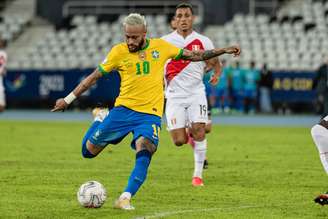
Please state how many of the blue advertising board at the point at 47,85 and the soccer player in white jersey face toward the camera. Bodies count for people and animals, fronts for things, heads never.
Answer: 2

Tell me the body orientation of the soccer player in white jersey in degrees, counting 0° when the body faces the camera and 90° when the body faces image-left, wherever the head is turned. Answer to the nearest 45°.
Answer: approximately 0°

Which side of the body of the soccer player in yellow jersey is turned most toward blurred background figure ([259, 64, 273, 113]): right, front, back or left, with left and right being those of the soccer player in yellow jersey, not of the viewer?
back

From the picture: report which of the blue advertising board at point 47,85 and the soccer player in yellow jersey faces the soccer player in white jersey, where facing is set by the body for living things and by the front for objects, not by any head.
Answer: the blue advertising board

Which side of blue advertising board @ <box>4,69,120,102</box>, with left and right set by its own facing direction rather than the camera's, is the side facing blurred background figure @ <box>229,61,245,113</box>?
left

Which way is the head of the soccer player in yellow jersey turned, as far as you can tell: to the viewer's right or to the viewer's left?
to the viewer's left

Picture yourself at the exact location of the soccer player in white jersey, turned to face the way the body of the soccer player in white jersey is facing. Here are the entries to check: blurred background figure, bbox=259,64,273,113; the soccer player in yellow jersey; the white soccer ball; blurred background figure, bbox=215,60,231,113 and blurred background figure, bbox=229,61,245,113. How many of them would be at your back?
3

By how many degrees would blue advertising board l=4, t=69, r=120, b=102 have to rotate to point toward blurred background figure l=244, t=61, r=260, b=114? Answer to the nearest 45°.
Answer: approximately 90° to its left

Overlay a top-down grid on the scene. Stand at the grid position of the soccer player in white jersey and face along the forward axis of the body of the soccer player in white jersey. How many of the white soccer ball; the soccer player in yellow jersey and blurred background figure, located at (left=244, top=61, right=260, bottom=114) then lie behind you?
1
